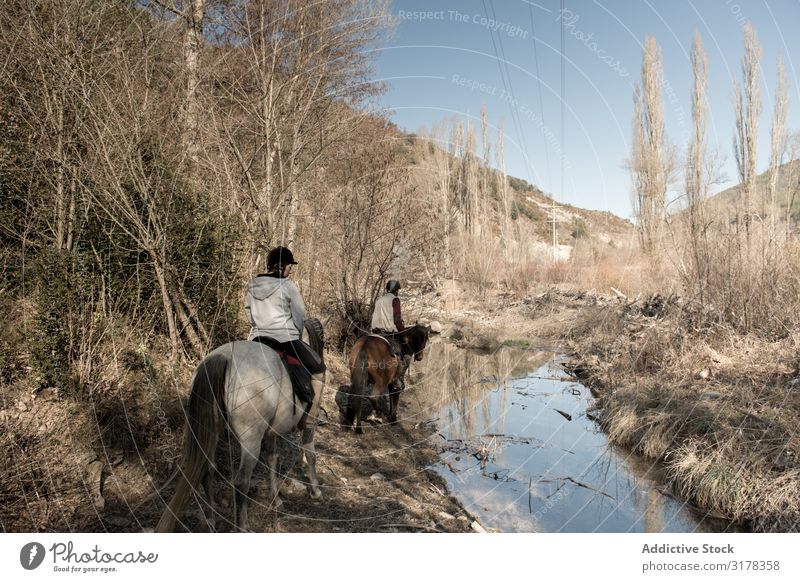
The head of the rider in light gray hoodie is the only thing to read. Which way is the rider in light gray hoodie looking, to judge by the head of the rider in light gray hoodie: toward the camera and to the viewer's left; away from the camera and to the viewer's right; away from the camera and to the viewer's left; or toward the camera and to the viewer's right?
away from the camera and to the viewer's right

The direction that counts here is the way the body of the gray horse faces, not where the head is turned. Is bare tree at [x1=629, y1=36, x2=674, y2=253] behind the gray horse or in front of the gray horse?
in front

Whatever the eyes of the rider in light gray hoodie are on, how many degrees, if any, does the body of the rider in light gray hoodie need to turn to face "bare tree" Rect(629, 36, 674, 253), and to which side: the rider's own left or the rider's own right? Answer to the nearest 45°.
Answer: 0° — they already face it

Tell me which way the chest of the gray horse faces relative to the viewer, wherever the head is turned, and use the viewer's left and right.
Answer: facing away from the viewer and to the right of the viewer

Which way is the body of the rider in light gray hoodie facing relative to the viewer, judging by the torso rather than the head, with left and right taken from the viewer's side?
facing away from the viewer and to the right of the viewer

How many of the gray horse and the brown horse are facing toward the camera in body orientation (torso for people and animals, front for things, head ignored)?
0

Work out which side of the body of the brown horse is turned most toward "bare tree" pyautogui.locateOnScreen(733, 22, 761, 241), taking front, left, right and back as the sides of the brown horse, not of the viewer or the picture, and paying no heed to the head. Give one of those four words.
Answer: front

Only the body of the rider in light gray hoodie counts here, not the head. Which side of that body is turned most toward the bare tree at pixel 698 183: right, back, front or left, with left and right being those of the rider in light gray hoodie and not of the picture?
front

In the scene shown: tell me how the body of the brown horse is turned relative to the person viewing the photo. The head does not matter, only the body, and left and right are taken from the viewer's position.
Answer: facing away from the viewer and to the right of the viewer
